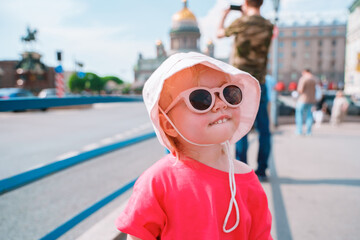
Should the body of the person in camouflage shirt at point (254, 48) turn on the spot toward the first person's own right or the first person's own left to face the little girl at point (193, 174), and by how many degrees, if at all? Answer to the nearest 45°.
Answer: approximately 135° to the first person's own left

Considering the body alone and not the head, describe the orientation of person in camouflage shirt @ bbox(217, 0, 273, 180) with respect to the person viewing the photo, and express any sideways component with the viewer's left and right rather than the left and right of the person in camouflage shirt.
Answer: facing away from the viewer and to the left of the viewer

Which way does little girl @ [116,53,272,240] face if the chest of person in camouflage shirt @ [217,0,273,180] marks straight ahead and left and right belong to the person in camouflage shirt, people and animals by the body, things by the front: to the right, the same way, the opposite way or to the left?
the opposite way

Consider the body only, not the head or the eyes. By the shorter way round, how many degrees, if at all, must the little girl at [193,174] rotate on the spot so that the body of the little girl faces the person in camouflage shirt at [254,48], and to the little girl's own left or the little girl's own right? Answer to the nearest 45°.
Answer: approximately 135° to the little girl's own left

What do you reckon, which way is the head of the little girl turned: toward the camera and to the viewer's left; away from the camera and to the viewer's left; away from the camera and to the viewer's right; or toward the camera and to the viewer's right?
toward the camera and to the viewer's right

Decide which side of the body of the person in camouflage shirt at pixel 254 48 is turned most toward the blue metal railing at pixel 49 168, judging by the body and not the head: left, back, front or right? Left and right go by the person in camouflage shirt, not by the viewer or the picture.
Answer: left

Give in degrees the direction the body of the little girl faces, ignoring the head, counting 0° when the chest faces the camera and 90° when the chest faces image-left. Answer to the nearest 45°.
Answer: approximately 315°

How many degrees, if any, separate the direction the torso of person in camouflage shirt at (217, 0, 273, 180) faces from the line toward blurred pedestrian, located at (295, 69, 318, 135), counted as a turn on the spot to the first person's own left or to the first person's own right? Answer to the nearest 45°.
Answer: approximately 45° to the first person's own right
